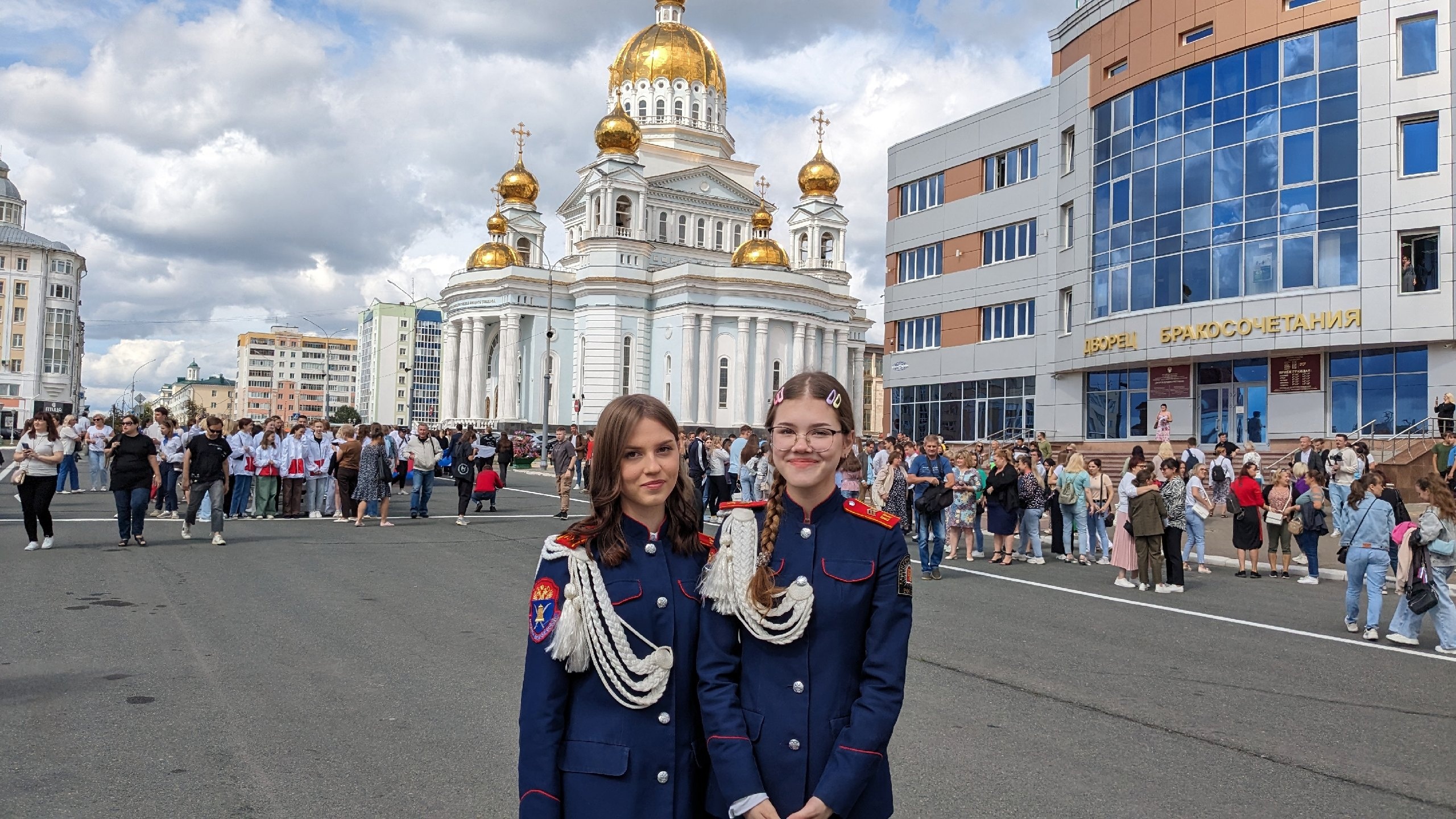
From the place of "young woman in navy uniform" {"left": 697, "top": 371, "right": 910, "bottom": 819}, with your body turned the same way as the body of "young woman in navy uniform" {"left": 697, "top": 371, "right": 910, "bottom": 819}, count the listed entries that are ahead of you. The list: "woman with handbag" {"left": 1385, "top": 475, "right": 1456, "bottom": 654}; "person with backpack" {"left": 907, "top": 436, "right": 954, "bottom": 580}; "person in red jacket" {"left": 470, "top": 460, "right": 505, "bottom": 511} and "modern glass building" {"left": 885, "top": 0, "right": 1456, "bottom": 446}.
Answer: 0

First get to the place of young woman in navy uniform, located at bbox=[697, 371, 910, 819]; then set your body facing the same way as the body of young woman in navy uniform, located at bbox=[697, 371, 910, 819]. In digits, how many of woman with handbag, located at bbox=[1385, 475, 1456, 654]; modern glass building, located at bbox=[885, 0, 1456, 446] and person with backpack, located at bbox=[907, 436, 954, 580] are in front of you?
0

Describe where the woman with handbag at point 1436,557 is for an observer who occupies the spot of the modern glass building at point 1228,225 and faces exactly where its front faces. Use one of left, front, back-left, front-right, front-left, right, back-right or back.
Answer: front-left

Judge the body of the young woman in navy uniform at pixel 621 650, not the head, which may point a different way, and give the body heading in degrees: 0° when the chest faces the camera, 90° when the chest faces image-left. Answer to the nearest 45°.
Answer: approximately 315°

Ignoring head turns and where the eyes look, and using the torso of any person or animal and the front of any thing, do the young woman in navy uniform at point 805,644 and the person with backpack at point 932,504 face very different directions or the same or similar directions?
same or similar directions

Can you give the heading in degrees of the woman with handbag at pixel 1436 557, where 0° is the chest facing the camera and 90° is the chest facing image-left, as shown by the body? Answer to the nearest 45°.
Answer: approximately 90°

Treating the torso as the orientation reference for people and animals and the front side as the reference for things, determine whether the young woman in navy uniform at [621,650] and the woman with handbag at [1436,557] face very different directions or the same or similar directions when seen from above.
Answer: very different directions

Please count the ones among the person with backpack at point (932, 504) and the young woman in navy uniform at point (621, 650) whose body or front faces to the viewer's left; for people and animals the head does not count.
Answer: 0

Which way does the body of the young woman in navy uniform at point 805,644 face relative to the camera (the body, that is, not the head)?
toward the camera

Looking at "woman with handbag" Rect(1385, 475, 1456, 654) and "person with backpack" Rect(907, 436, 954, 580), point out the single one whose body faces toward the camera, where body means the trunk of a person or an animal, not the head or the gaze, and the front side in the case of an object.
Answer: the person with backpack

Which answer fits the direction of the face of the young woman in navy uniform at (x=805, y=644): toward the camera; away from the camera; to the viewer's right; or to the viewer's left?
toward the camera

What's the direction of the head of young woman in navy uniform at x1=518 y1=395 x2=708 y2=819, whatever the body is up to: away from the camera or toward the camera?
toward the camera

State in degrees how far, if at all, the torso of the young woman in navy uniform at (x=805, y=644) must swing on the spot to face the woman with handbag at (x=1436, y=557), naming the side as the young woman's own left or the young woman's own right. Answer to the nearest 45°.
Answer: approximately 135° to the young woman's own left

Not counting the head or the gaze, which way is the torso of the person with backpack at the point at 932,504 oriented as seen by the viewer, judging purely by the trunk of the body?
toward the camera
